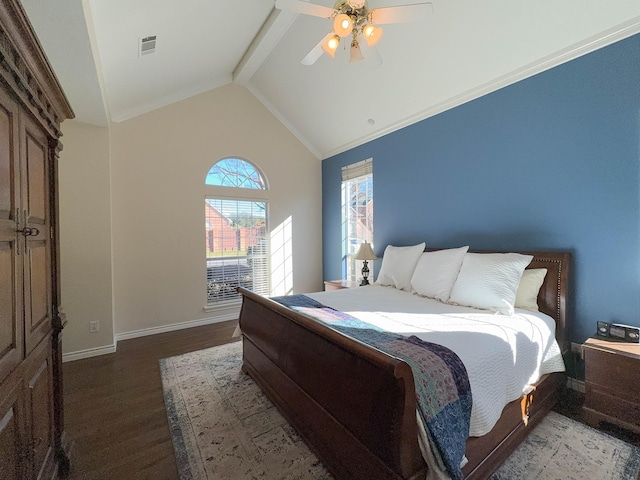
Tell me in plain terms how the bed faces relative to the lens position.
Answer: facing the viewer and to the left of the viewer

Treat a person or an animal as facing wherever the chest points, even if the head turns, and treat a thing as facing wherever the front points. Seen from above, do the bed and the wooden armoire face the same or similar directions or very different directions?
very different directions

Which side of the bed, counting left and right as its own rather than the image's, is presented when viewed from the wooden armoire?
front

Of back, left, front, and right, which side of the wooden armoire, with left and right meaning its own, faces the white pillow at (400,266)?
front

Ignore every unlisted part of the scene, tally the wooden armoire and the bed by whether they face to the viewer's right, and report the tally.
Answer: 1

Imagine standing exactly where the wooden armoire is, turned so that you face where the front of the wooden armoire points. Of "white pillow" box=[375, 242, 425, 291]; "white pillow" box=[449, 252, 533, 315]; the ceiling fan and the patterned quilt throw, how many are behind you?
0

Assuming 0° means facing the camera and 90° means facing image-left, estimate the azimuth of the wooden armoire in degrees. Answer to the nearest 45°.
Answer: approximately 270°

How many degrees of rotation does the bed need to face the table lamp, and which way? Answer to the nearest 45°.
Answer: approximately 135° to its right
